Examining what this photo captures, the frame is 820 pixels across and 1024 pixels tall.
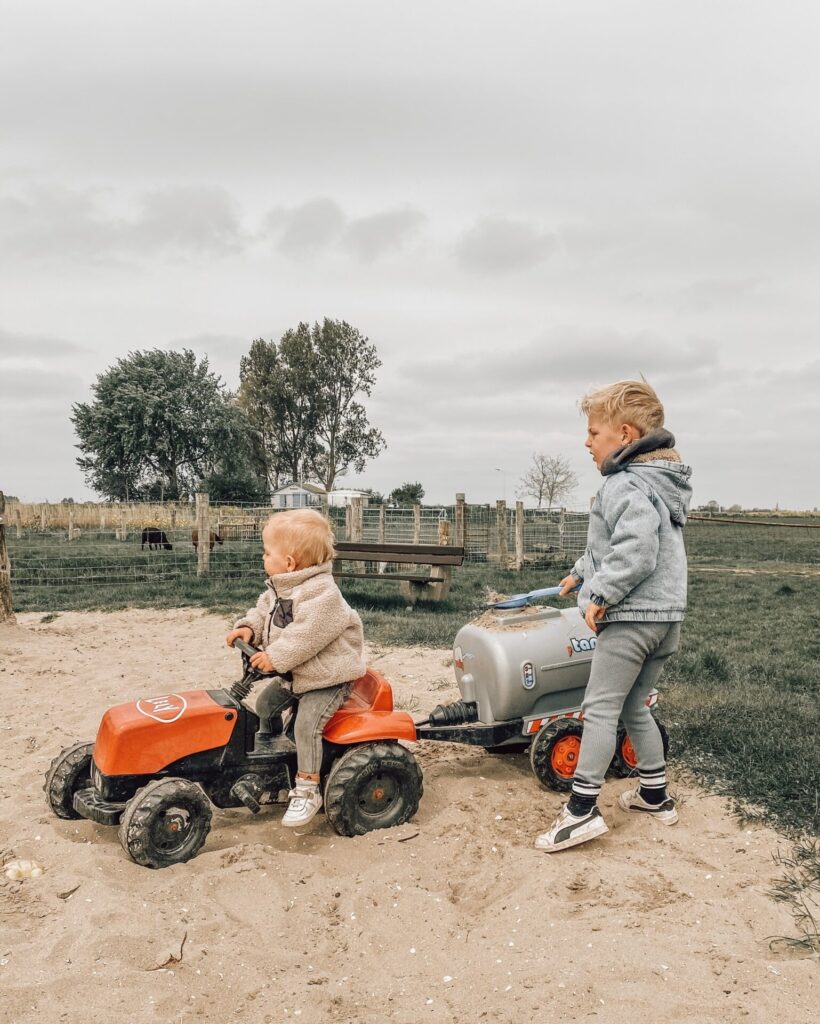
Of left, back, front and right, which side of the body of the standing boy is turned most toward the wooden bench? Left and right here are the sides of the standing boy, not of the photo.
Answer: right

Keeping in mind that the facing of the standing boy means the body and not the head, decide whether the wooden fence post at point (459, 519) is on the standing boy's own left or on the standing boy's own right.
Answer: on the standing boy's own right

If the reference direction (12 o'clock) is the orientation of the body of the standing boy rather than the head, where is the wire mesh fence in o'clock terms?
The wire mesh fence is roughly at 2 o'clock from the standing boy.

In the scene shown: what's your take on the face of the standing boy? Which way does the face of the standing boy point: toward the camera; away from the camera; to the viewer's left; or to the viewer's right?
to the viewer's left

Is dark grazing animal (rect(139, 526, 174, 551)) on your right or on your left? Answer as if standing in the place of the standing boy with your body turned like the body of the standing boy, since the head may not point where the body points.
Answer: on your right

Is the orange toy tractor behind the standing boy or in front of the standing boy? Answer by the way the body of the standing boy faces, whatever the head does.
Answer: in front

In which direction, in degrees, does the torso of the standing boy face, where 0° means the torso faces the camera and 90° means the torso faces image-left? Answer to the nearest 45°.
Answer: approximately 90°

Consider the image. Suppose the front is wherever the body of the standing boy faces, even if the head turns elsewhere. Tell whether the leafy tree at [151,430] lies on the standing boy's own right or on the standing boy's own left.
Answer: on the standing boy's own right

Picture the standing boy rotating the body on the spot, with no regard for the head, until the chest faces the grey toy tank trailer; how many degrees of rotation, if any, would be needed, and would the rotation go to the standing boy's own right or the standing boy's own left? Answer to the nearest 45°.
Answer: approximately 45° to the standing boy's own right
